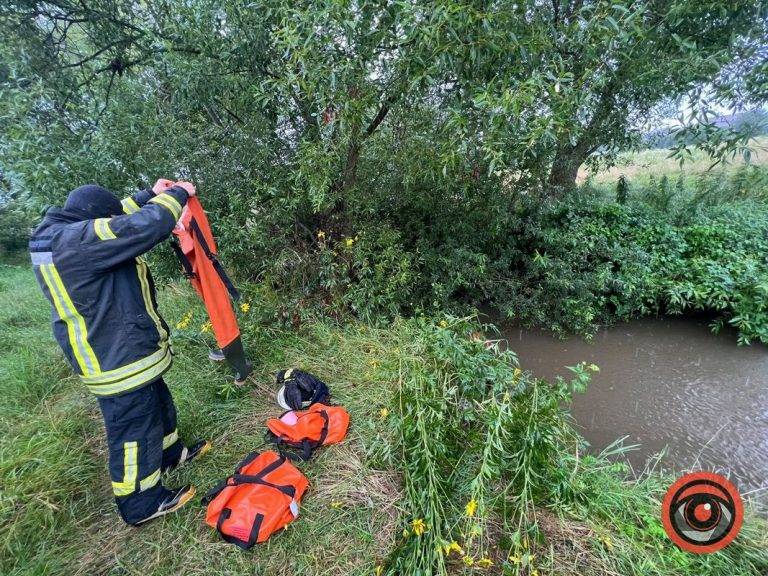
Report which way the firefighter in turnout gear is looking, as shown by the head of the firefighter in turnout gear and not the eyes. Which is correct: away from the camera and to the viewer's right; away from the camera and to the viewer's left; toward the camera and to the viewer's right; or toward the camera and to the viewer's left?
away from the camera and to the viewer's right

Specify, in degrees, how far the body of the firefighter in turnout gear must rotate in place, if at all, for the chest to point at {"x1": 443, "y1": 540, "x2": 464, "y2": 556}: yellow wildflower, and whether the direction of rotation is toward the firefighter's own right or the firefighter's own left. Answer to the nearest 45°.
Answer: approximately 45° to the firefighter's own right

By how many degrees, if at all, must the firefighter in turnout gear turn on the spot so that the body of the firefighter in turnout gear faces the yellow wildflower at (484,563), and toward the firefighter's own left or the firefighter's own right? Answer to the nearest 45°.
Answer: approximately 45° to the firefighter's own right

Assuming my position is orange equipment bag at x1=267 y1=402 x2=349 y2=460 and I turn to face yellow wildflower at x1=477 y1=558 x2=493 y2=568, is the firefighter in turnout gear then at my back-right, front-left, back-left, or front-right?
back-right

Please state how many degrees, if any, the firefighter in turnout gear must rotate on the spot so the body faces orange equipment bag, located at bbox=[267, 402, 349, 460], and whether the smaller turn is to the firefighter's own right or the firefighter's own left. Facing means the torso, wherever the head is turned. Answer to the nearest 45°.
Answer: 0° — they already face it

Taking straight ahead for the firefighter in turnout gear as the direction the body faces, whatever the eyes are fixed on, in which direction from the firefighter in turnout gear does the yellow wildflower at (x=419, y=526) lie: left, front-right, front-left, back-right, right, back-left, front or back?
front-right

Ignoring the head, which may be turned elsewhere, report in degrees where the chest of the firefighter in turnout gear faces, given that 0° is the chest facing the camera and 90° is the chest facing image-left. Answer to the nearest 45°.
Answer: approximately 270°
